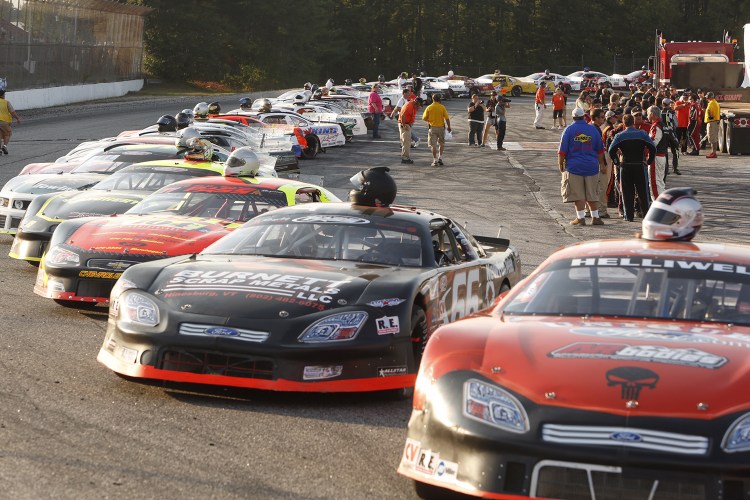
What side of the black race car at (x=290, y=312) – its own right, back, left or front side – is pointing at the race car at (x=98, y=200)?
right

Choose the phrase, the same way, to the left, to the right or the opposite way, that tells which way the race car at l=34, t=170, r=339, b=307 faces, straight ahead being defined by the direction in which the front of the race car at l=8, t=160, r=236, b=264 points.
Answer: the same way

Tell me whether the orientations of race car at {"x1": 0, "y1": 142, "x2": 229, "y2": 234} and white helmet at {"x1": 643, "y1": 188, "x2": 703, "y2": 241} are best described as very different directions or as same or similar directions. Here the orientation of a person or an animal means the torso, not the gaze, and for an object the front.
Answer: same or similar directions

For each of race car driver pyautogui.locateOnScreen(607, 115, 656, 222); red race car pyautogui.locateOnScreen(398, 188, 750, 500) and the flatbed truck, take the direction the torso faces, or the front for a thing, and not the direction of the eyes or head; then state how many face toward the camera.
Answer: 1

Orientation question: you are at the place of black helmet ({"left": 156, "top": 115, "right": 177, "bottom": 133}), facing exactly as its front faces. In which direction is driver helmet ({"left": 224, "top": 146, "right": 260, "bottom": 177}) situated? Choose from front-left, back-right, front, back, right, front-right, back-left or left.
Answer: front-left

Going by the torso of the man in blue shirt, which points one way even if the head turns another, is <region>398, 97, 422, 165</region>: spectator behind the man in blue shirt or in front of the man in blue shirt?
in front

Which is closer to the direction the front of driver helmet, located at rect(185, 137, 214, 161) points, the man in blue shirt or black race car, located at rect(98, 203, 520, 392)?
the black race car

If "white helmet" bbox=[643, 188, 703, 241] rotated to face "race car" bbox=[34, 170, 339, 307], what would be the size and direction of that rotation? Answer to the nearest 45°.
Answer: approximately 90° to its right
